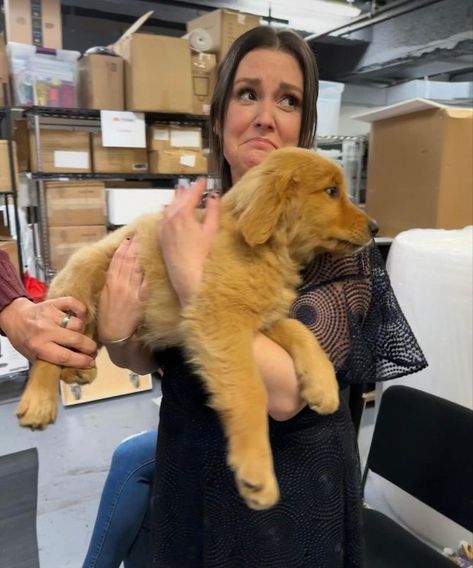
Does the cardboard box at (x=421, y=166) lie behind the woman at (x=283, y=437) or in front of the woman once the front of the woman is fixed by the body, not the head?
behind

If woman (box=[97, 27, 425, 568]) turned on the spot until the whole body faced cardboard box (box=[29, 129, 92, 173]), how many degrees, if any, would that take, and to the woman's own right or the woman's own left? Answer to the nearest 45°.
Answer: approximately 135° to the woman's own right

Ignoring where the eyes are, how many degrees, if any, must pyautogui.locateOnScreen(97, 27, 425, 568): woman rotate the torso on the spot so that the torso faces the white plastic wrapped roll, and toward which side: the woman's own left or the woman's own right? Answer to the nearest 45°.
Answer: approximately 135° to the woman's own left

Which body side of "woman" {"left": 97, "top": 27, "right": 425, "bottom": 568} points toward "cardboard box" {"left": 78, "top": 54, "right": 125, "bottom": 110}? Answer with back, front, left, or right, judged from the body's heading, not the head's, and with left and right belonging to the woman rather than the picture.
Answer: back
